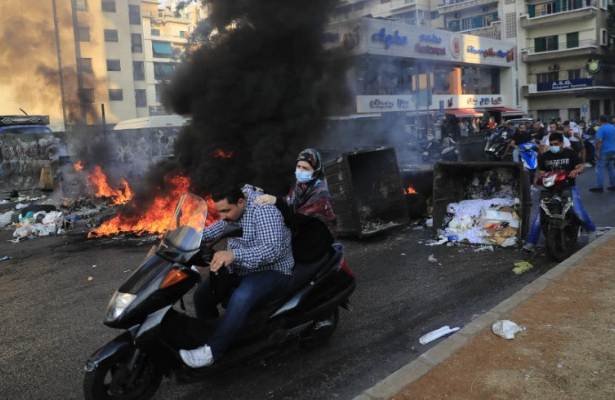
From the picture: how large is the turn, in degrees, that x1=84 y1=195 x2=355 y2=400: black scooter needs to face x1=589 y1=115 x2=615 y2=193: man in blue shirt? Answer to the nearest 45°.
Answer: approximately 180°

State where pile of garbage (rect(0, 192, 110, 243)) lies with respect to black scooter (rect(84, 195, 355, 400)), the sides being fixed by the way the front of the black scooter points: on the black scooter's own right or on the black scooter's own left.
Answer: on the black scooter's own right

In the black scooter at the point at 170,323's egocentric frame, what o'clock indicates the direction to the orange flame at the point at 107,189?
The orange flame is roughly at 4 o'clock from the black scooter.

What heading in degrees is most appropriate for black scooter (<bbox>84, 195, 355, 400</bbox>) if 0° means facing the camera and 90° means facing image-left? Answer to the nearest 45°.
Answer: approximately 45°

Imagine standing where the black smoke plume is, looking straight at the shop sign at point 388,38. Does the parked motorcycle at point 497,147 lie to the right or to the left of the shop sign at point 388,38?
right

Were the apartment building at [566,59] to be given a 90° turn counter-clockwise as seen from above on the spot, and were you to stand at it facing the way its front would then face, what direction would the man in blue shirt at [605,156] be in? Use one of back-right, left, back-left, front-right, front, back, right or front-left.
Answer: front-right

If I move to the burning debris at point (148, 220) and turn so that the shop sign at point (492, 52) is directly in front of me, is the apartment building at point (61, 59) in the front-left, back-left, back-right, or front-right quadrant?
front-left

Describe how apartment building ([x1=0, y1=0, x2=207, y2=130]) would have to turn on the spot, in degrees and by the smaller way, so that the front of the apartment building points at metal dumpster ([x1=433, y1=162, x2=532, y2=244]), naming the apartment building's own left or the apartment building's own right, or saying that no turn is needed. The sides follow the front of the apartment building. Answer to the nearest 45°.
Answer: approximately 45° to the apartment building's own right

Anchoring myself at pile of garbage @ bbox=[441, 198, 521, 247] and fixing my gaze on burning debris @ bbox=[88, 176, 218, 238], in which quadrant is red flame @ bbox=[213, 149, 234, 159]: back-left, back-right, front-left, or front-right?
front-right

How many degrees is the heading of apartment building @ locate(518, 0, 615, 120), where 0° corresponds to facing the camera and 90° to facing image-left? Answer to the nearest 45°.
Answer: approximately 45°

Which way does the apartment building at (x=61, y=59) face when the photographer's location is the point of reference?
facing the viewer and to the right of the viewer

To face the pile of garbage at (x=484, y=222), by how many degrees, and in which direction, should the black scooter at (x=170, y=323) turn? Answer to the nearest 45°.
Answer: approximately 180°

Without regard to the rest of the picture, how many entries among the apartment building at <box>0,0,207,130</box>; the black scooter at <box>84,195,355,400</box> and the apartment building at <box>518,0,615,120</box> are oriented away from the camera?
0

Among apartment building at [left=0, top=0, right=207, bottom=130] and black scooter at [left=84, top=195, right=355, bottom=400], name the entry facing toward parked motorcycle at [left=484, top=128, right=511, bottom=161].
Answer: the apartment building

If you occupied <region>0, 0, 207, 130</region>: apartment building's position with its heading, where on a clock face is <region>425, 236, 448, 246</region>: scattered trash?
The scattered trash is roughly at 1 o'clock from the apartment building.

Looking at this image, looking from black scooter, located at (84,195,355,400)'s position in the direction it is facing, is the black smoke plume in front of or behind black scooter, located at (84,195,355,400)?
behind

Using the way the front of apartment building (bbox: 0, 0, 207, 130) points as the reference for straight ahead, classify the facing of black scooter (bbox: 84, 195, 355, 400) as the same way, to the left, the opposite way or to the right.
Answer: to the right
